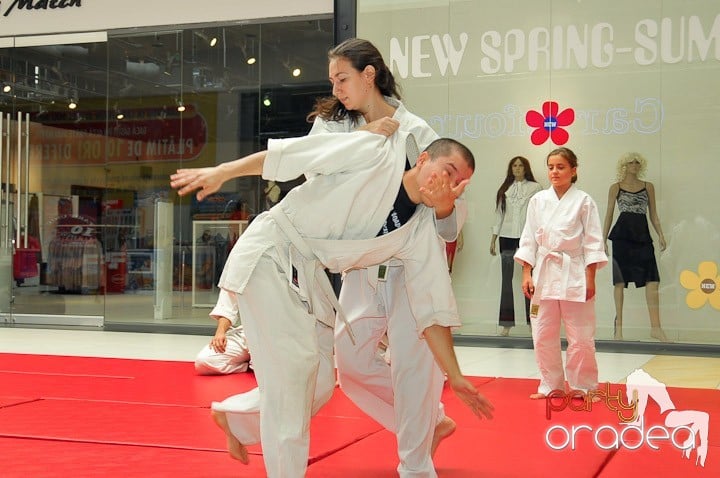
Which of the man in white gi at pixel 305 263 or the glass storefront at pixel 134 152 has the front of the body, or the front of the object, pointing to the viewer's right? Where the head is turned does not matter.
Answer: the man in white gi

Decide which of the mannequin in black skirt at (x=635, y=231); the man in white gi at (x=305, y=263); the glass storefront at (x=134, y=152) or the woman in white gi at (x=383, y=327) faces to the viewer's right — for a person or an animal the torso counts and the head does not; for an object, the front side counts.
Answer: the man in white gi

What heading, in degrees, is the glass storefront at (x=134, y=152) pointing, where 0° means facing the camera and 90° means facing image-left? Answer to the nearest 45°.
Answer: approximately 0°

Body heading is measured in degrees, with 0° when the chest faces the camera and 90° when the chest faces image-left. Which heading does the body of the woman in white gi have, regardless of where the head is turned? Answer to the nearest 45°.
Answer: approximately 45°

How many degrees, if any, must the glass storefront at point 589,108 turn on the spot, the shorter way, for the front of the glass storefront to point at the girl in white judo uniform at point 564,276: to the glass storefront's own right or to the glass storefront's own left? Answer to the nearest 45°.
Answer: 0° — it already faces them

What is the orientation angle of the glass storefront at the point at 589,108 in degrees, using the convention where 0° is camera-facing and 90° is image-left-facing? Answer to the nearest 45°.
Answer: approximately 0°

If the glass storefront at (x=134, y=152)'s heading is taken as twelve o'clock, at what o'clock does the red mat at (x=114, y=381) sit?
The red mat is roughly at 12 o'clock from the glass storefront.

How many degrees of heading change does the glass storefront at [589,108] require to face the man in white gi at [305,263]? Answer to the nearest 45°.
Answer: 0° — it already faces them

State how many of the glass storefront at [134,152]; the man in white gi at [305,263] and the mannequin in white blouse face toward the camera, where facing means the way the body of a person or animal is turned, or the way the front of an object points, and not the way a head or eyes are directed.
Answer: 2
